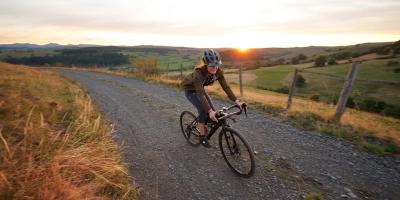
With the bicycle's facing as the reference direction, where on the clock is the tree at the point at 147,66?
The tree is roughly at 7 o'clock from the bicycle.

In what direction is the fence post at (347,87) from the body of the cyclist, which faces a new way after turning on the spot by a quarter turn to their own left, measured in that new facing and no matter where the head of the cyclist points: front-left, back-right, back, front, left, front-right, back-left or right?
front

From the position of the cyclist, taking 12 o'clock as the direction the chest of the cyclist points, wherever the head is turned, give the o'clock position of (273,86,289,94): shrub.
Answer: The shrub is roughly at 8 o'clock from the cyclist.

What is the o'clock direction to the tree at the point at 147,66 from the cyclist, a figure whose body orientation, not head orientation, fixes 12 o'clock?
The tree is roughly at 7 o'clock from the cyclist.

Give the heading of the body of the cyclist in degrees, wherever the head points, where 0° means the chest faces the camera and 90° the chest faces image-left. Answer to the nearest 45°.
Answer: approximately 315°

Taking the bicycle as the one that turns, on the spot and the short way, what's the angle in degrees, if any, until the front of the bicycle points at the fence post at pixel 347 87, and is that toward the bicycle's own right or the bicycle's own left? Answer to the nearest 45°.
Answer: approximately 90° to the bicycle's own left

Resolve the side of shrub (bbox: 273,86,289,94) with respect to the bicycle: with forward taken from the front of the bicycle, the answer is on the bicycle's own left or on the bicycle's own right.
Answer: on the bicycle's own left

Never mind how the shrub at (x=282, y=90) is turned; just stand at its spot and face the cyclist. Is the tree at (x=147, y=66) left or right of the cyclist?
right

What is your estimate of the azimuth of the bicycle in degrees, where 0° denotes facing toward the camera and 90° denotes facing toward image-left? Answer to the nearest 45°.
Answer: approximately 315°
